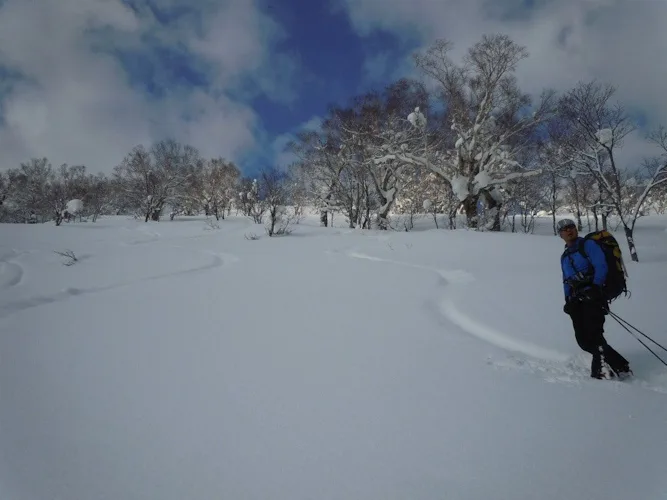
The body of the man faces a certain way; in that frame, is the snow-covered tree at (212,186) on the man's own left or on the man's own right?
on the man's own right

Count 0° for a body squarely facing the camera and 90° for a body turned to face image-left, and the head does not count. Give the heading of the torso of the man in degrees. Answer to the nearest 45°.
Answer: approximately 45°

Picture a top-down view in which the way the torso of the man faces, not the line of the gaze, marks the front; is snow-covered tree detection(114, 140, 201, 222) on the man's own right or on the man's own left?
on the man's own right
